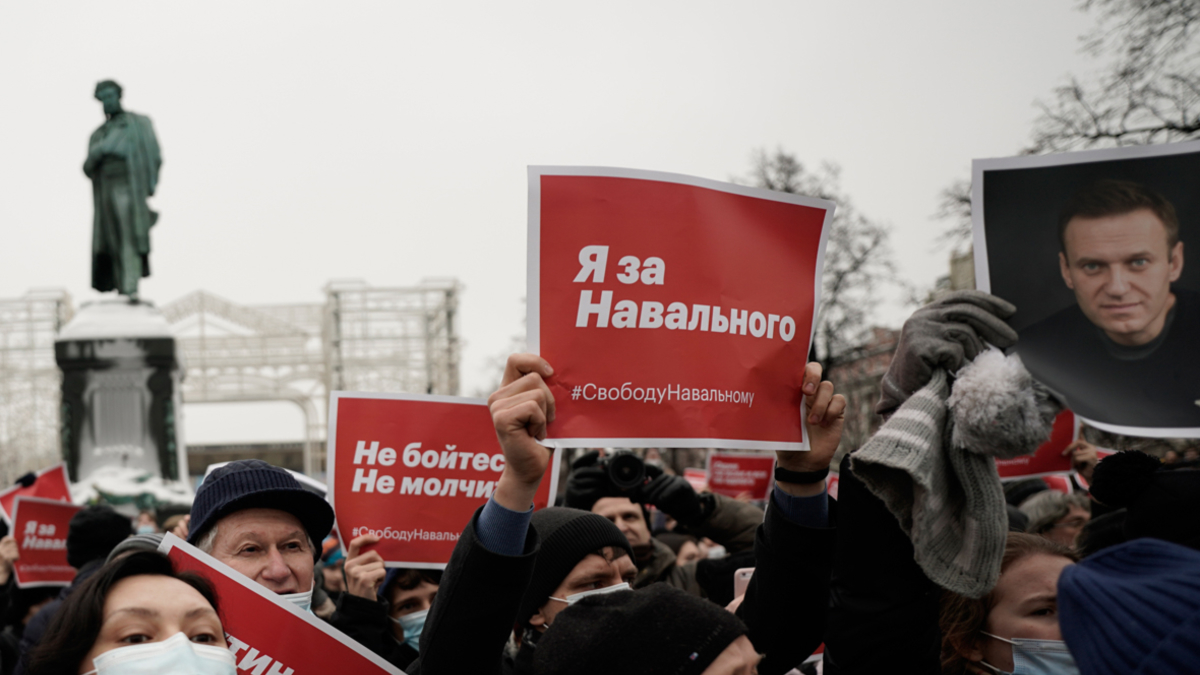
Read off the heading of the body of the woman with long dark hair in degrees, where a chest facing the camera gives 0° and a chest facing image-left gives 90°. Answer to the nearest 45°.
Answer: approximately 315°

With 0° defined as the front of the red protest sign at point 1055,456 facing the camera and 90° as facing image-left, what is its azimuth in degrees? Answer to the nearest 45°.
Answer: approximately 0°

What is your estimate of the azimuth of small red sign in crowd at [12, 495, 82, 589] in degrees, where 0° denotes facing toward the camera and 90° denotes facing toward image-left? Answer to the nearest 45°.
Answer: approximately 0°

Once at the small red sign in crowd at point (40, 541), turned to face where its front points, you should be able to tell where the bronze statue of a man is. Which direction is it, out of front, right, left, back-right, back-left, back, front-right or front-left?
back

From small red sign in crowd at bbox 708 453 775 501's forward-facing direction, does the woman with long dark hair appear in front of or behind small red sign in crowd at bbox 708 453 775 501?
in front

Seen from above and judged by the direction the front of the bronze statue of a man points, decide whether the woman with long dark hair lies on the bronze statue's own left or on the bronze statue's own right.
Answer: on the bronze statue's own left

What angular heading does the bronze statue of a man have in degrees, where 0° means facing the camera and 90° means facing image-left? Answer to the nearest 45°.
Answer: approximately 45°

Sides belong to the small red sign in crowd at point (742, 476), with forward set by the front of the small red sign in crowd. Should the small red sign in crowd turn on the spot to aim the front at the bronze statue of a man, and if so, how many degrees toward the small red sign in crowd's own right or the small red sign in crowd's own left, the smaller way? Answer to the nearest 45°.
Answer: approximately 135° to the small red sign in crowd's own right

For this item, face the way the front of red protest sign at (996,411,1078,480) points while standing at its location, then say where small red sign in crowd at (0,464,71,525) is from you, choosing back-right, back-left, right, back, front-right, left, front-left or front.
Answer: right

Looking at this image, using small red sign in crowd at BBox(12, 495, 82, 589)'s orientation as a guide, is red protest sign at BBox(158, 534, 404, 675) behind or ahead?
ahead
